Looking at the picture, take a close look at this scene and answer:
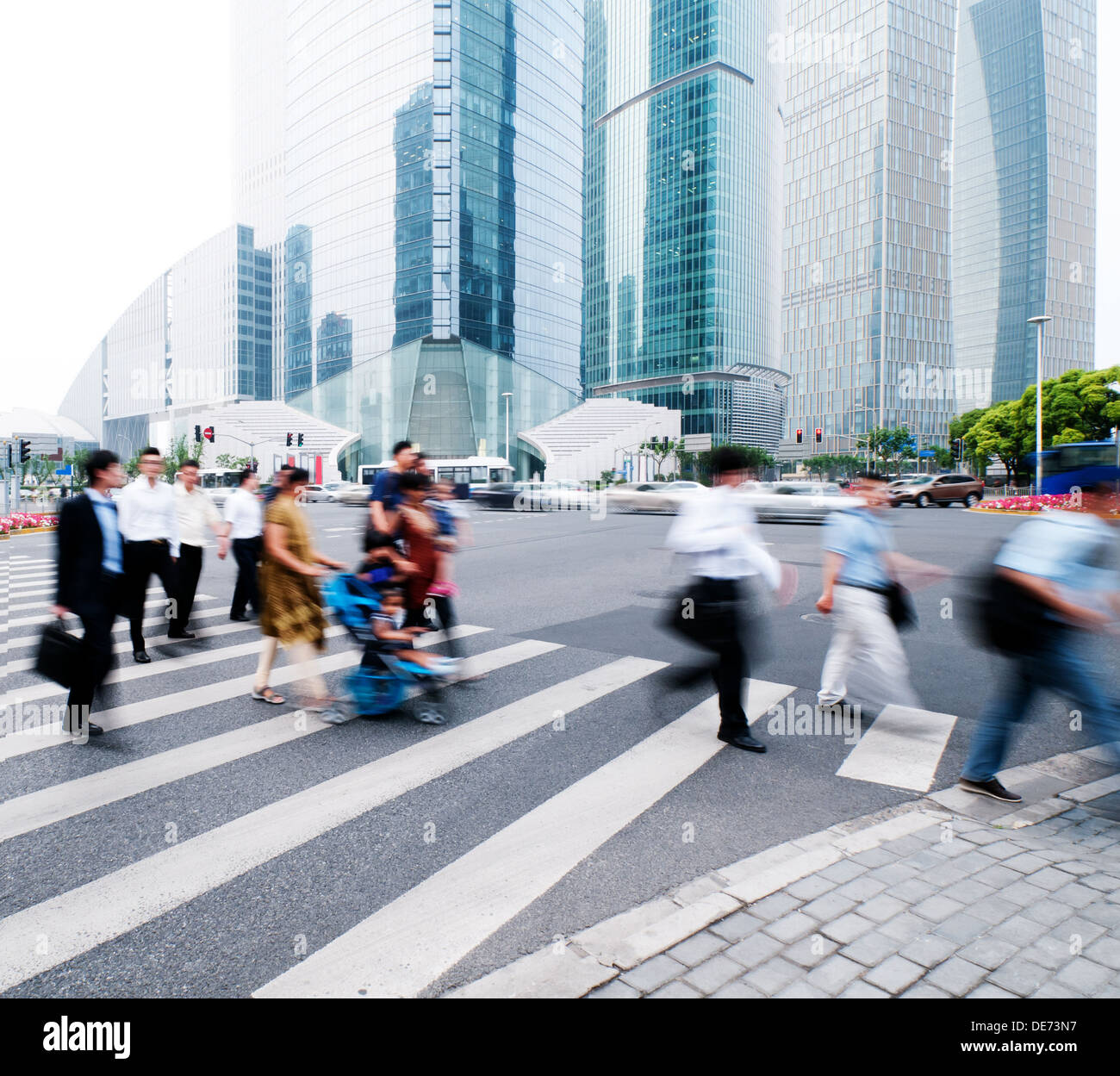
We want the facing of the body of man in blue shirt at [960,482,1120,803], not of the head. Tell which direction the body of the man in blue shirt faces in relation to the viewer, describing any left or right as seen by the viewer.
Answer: facing to the right of the viewer

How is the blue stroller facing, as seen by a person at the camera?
facing to the right of the viewer

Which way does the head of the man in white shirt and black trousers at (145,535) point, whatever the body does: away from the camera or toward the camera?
toward the camera

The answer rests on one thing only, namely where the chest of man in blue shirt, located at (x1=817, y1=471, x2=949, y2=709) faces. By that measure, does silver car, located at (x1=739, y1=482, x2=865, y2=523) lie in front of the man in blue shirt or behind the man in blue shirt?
behind

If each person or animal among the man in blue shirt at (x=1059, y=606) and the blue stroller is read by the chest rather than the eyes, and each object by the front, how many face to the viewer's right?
2

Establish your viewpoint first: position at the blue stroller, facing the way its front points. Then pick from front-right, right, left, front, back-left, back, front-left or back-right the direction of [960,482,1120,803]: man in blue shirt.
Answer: front-right

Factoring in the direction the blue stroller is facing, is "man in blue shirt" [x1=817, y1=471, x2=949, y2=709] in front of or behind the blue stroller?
in front
